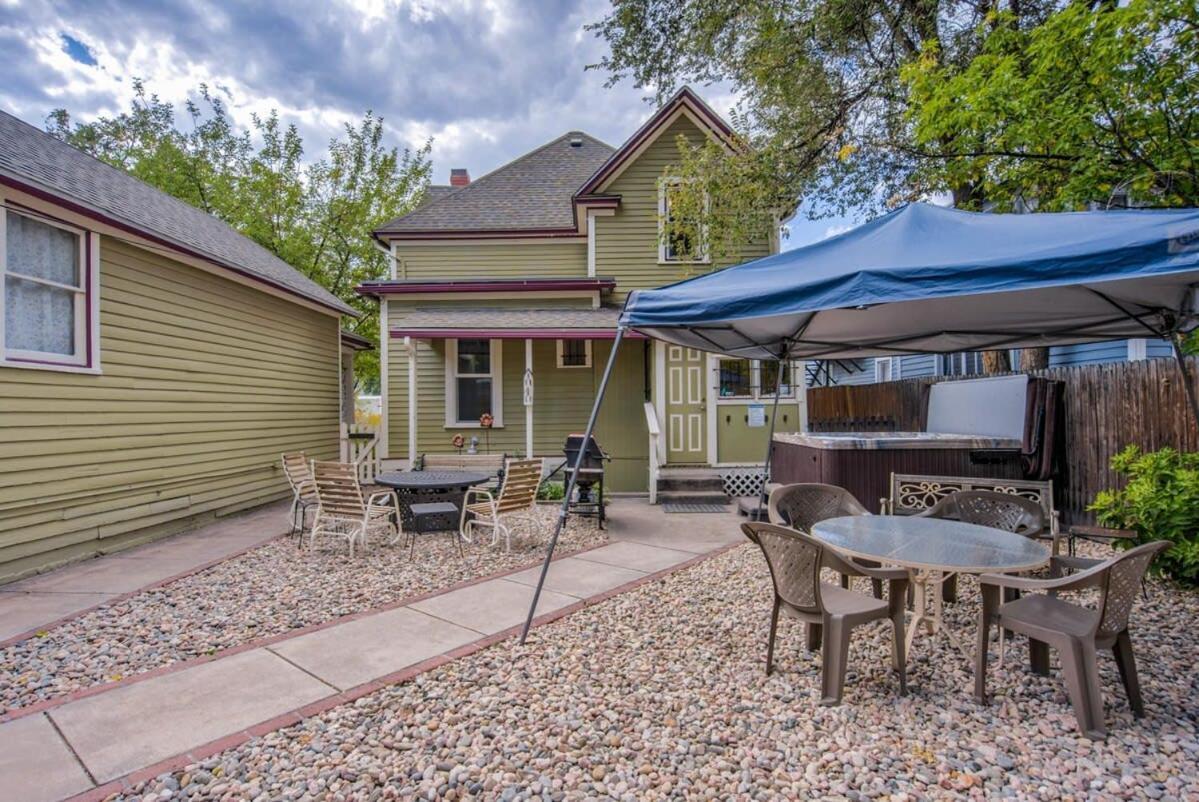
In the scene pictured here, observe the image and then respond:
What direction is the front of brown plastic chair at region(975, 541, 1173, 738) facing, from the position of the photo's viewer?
facing away from the viewer and to the left of the viewer

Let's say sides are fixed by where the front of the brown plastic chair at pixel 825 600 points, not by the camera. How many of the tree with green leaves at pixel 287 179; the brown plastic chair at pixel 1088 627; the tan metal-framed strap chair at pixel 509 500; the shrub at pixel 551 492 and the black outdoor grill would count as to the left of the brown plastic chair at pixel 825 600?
4

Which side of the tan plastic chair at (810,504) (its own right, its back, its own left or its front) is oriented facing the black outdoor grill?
back

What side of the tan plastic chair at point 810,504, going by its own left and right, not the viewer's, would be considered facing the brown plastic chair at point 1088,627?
front

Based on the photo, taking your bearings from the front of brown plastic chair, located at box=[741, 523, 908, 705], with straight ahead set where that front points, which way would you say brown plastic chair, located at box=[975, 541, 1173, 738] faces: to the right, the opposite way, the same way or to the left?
to the left

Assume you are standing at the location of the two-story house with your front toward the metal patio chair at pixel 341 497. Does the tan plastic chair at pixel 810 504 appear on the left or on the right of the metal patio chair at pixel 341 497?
left

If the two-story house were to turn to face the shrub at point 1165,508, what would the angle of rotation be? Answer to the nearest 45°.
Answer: approximately 45° to its left

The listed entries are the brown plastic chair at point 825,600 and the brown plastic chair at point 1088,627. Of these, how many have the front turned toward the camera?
0

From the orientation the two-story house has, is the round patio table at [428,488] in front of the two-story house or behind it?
in front

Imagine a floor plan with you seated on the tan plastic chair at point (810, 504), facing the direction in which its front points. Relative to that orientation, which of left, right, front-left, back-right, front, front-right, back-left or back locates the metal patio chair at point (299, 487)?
back-right

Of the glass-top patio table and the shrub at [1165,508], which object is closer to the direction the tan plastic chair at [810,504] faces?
the glass-top patio table

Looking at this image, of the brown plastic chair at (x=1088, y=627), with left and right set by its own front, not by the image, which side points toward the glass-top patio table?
front

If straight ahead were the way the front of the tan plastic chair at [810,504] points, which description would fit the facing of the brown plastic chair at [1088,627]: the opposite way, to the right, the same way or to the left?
the opposite way

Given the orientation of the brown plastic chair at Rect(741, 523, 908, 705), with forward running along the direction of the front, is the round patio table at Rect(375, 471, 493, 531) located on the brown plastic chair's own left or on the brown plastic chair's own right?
on the brown plastic chair's own left

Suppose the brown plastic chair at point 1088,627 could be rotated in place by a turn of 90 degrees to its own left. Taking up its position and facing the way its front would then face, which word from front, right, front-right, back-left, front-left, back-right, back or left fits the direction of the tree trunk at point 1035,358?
back-right
